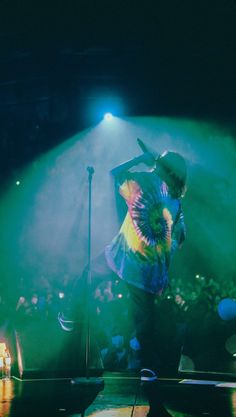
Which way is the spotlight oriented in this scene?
toward the camera

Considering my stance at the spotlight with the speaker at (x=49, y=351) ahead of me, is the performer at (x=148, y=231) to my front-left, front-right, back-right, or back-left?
front-left
